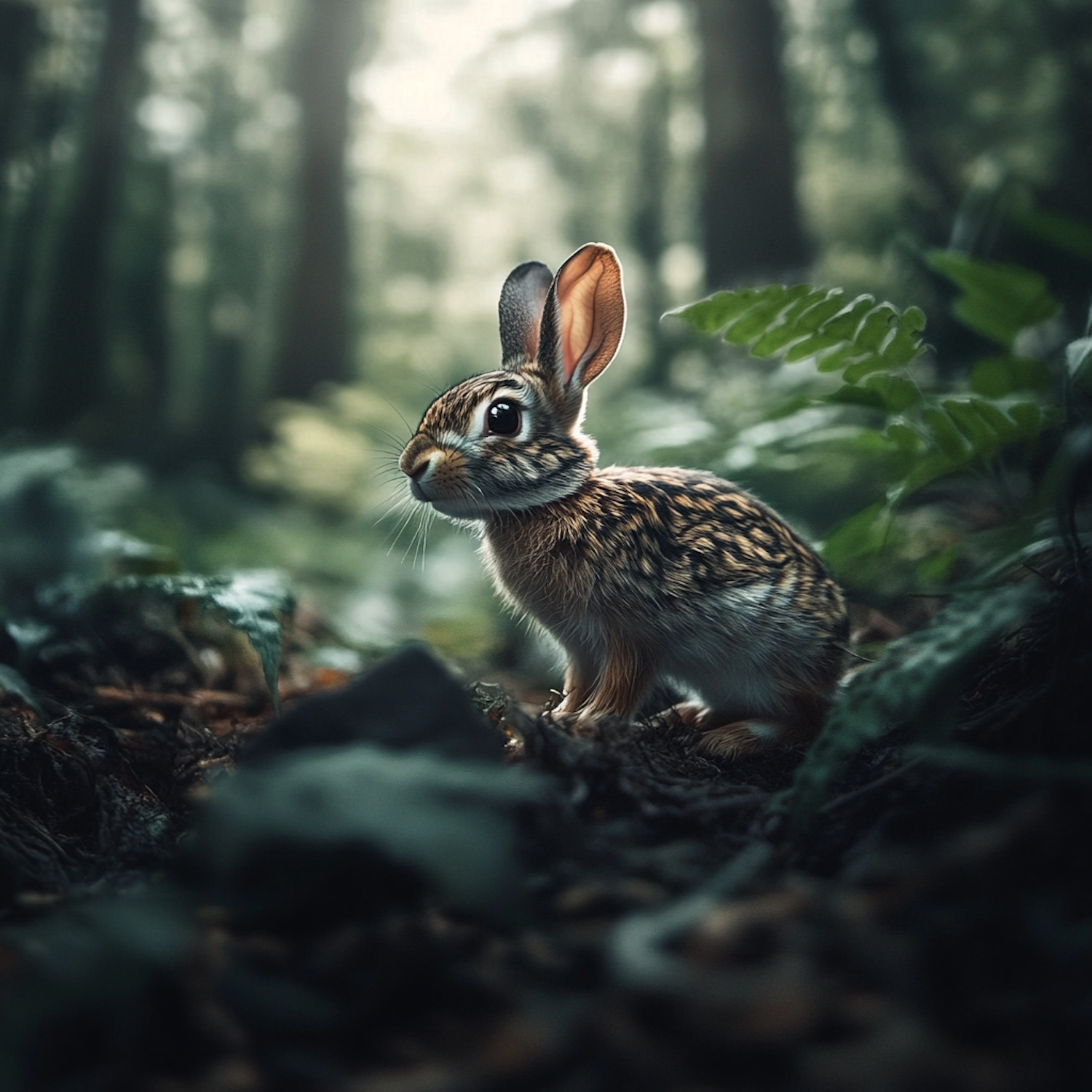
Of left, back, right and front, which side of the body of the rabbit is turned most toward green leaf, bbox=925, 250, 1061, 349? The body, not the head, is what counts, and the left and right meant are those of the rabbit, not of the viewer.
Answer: back

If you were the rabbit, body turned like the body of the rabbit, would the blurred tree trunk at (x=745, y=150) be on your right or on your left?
on your right

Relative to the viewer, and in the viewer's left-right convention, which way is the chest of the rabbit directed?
facing to the left of the viewer

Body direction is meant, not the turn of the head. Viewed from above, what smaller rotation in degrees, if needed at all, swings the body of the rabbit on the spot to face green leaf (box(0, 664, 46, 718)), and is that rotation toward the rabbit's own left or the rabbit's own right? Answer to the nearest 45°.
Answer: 0° — it already faces it
